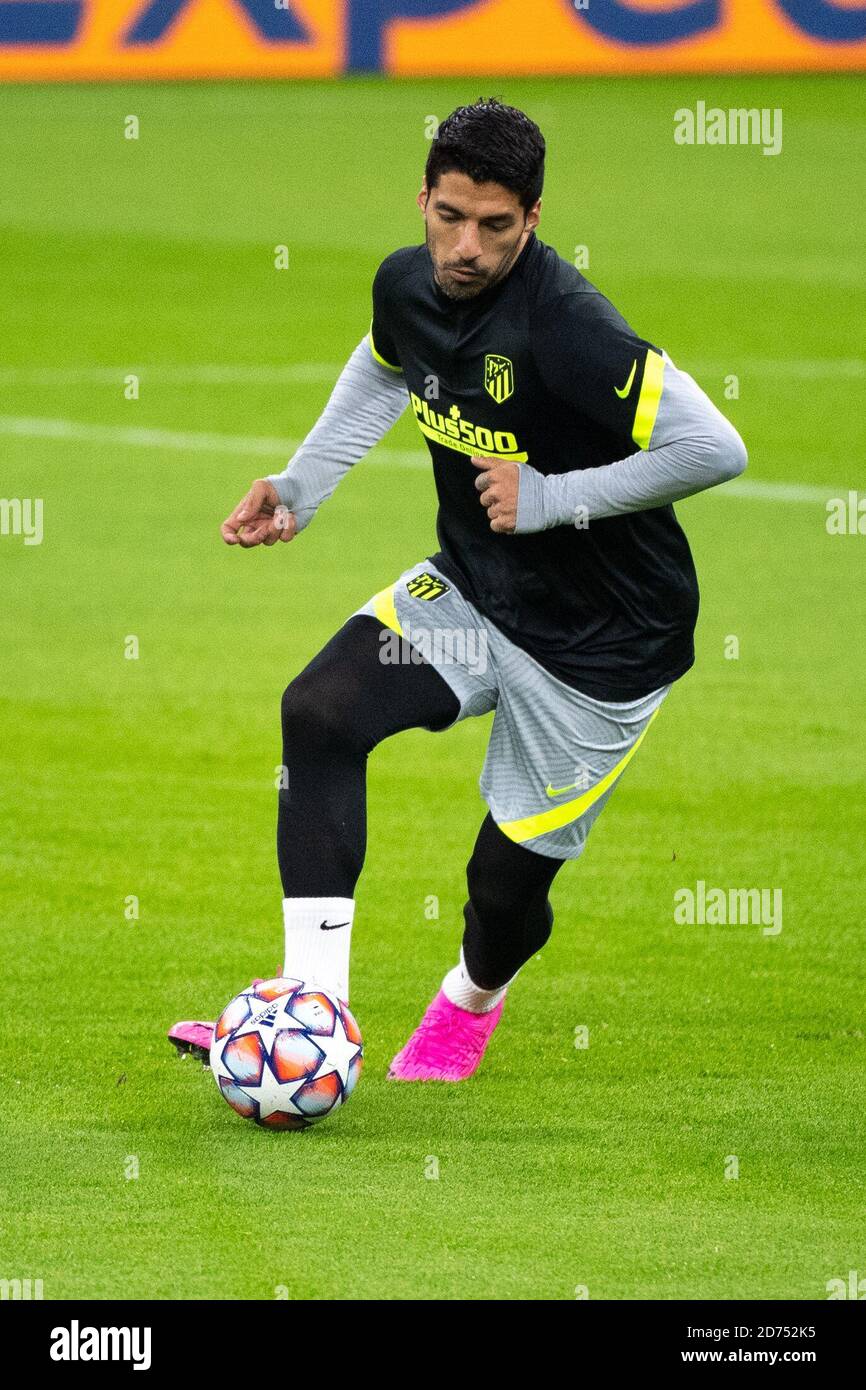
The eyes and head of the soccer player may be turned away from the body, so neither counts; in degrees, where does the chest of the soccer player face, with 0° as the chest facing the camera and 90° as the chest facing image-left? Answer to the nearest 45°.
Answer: approximately 45°

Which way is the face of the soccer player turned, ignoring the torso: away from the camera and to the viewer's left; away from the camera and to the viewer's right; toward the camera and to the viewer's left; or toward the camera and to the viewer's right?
toward the camera and to the viewer's left
